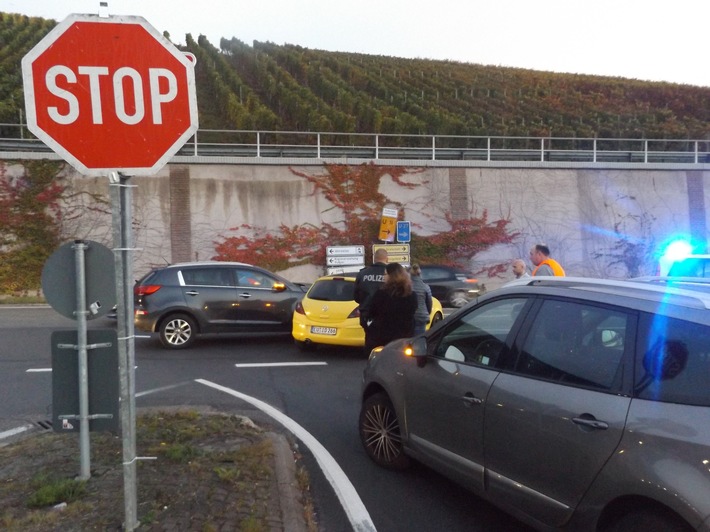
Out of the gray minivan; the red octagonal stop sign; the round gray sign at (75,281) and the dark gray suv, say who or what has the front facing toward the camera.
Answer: the red octagonal stop sign

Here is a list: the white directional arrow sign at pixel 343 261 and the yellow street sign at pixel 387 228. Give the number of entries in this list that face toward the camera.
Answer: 2

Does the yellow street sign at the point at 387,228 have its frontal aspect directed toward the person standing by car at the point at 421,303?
yes

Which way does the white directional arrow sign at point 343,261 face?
toward the camera

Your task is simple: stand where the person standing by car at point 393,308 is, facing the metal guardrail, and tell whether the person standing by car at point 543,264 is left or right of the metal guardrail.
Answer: right

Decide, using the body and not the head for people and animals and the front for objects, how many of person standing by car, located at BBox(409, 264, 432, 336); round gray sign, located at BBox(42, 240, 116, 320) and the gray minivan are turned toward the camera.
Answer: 0

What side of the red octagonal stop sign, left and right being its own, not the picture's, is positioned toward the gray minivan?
left

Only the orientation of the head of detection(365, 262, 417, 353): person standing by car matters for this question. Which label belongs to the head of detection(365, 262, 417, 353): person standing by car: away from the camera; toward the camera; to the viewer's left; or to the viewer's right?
away from the camera

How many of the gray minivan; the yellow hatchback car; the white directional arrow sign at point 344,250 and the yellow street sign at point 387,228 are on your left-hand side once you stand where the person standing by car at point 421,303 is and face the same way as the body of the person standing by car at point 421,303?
1

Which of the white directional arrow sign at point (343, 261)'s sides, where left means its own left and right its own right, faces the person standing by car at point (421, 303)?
front

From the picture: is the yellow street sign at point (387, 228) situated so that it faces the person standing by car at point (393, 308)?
yes

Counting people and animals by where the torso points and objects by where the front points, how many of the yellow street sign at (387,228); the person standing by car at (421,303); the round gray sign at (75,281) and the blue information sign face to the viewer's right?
0

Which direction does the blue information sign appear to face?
toward the camera

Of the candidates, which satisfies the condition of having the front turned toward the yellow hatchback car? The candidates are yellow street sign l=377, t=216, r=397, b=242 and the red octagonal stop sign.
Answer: the yellow street sign

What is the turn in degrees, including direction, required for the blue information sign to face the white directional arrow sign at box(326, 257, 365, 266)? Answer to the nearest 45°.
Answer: approximately 90° to its right

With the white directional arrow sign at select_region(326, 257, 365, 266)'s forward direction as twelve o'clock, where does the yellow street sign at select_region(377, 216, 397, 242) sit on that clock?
The yellow street sign is roughly at 9 o'clock from the white directional arrow sign.

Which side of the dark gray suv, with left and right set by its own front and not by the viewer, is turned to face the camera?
right

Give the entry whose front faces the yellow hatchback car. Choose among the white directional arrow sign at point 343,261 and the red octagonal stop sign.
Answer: the white directional arrow sign

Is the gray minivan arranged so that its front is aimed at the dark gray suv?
yes
